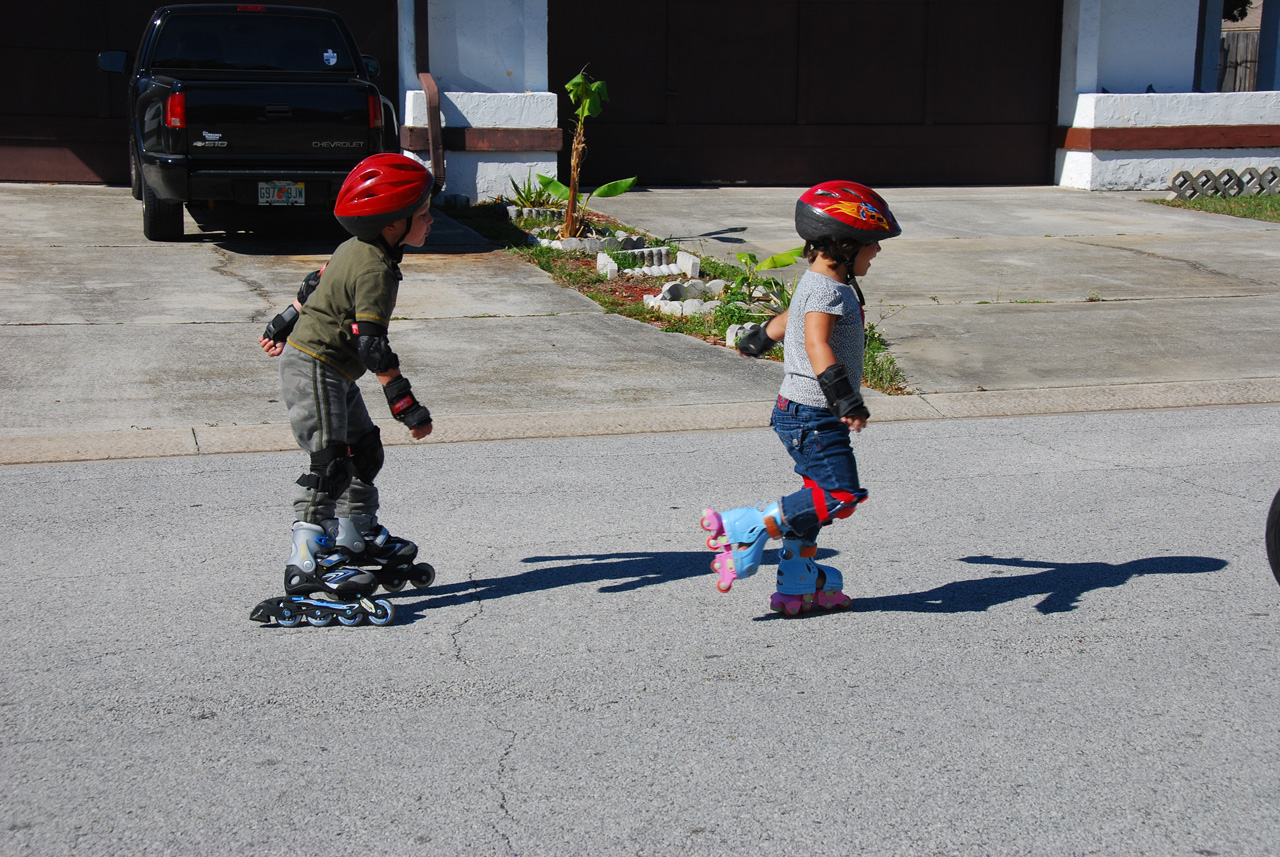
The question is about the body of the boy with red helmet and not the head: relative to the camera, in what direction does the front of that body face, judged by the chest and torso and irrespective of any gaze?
to the viewer's right

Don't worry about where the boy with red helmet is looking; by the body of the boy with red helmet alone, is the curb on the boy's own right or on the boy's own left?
on the boy's own left

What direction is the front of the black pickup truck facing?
away from the camera

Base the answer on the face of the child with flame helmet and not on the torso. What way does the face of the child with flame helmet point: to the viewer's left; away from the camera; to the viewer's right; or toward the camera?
to the viewer's right

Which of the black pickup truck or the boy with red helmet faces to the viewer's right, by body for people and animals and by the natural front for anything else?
the boy with red helmet

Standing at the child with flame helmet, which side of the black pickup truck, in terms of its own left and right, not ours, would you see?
back

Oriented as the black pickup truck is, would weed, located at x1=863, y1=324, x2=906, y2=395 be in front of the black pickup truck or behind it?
behind

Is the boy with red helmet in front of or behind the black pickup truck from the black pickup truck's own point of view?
behind

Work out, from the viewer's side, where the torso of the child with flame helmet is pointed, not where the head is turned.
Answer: to the viewer's right

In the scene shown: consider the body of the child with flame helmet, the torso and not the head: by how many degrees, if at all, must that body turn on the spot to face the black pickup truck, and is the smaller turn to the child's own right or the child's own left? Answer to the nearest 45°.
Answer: approximately 135° to the child's own left
